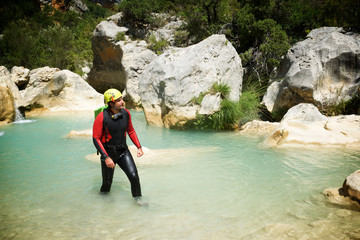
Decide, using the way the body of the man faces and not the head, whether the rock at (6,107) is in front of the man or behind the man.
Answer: behind

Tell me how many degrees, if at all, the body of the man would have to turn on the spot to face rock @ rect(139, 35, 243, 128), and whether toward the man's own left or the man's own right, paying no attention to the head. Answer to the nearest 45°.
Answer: approximately 135° to the man's own left

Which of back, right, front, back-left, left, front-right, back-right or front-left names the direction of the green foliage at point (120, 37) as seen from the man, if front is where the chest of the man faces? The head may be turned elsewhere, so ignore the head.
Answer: back-left

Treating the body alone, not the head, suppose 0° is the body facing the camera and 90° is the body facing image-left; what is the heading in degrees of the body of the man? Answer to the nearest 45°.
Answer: approximately 315°

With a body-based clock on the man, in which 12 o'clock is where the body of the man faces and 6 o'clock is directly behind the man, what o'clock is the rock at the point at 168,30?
The rock is roughly at 8 o'clock from the man.
